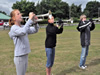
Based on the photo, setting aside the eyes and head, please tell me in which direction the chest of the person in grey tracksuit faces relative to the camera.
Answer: to the viewer's right
